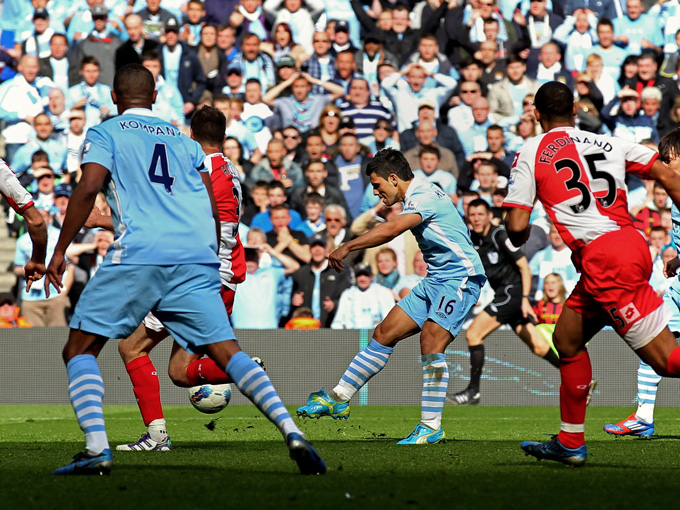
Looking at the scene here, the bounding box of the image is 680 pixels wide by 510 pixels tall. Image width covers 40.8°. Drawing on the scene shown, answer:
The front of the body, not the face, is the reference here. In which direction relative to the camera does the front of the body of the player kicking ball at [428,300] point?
to the viewer's left

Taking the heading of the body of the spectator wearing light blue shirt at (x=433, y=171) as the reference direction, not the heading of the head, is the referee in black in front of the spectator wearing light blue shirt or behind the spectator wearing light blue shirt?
in front

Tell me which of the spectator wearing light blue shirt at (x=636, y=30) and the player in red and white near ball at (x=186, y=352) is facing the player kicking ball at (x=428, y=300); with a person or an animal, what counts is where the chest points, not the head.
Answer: the spectator wearing light blue shirt

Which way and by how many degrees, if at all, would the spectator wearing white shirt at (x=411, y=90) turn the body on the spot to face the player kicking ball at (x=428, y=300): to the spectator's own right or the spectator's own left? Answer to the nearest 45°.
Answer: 0° — they already face them

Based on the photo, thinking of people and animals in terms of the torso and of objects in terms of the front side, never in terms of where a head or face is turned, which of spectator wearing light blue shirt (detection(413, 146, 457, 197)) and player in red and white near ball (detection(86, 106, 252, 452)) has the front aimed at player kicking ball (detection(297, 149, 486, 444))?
the spectator wearing light blue shirt

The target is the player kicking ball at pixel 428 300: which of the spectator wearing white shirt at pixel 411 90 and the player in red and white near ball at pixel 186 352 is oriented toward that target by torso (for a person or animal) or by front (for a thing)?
the spectator wearing white shirt

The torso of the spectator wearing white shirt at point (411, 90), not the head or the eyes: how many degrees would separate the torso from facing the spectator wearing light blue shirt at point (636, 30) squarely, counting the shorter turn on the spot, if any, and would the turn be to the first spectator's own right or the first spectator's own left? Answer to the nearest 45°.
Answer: approximately 90° to the first spectator's own left

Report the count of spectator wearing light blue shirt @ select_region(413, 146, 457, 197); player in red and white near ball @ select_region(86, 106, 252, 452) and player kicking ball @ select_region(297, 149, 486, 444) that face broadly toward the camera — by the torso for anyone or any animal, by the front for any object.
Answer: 1

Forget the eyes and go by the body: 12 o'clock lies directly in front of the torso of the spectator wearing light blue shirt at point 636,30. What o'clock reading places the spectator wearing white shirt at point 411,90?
The spectator wearing white shirt is roughly at 2 o'clock from the spectator wearing light blue shirt.

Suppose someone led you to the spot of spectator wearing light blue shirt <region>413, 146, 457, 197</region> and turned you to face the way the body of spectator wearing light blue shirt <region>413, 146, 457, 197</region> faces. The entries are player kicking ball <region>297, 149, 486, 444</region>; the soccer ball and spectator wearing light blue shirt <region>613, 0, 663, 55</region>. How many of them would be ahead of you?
2

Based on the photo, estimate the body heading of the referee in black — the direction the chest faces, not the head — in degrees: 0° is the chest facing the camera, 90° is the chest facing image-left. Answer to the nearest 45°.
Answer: approximately 45°
